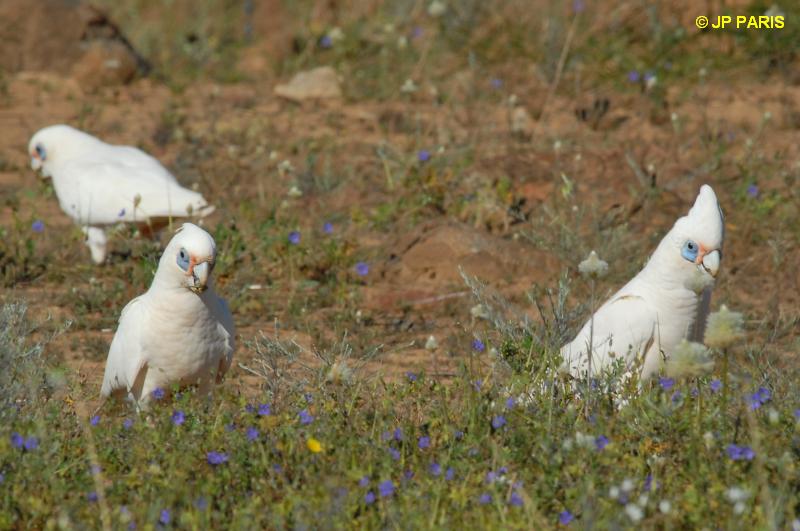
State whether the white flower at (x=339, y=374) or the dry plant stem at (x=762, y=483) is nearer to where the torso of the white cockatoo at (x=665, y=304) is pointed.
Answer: the dry plant stem

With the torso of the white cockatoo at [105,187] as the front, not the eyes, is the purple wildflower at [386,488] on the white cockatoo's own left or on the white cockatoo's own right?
on the white cockatoo's own left

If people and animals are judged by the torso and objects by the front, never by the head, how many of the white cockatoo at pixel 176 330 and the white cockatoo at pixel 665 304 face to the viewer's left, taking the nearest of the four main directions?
0

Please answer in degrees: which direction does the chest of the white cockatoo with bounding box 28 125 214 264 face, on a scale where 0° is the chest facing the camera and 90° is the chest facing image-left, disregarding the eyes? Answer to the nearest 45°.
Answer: approximately 90°

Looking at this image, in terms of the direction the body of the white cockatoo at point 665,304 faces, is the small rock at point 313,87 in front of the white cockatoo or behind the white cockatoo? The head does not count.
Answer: behind

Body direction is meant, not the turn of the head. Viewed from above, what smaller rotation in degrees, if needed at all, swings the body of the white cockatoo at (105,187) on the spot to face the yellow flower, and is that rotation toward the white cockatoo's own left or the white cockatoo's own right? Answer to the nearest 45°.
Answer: approximately 90° to the white cockatoo's own left

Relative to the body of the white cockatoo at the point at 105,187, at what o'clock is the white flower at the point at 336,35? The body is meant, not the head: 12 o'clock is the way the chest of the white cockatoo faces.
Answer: The white flower is roughly at 4 o'clock from the white cockatoo.

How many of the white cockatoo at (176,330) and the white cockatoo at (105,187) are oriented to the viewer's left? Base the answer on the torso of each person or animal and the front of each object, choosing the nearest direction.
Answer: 1

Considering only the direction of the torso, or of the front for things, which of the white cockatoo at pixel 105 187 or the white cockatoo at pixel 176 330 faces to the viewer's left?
the white cockatoo at pixel 105 187

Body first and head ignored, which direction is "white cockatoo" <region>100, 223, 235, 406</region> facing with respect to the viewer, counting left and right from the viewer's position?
facing the viewer and to the right of the viewer

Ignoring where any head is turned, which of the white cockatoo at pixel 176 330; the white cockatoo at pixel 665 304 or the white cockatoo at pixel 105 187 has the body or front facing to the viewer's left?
the white cockatoo at pixel 105 187

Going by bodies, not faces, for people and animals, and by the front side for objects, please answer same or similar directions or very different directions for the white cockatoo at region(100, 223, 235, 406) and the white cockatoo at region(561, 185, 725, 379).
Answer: same or similar directions

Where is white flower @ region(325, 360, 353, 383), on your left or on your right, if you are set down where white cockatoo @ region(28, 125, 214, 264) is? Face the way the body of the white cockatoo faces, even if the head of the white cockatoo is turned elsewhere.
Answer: on your left
